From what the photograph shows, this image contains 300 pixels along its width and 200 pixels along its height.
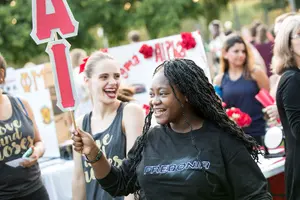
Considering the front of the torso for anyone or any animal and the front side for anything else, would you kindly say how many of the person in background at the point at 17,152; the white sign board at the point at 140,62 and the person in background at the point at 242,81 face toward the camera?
3

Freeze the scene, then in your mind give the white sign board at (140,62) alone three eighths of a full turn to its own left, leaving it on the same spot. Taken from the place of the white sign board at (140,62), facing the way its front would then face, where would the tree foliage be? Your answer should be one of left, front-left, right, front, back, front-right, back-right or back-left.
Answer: front-left

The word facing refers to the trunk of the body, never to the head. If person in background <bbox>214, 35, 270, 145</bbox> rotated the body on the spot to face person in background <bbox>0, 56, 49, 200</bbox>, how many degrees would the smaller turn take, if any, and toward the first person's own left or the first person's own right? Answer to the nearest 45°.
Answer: approximately 45° to the first person's own right

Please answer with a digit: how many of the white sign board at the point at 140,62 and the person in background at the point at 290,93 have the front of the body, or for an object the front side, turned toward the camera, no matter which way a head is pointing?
1

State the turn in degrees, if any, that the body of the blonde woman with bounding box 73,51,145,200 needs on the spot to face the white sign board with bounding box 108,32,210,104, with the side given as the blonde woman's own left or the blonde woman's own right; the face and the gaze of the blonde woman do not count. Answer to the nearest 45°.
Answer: approximately 180°

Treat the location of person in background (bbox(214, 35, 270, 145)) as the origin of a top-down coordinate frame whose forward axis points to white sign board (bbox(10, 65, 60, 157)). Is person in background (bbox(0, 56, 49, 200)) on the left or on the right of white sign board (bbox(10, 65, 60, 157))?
left

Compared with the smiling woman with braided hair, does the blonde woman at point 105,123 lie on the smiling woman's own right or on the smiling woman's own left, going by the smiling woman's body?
on the smiling woman's own right

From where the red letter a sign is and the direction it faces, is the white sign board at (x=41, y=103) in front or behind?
behind

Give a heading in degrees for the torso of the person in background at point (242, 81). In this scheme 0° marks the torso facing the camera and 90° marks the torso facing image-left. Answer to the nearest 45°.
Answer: approximately 0°

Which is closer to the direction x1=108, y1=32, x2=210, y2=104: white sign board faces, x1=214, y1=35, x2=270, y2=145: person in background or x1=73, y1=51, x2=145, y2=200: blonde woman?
the blonde woman
